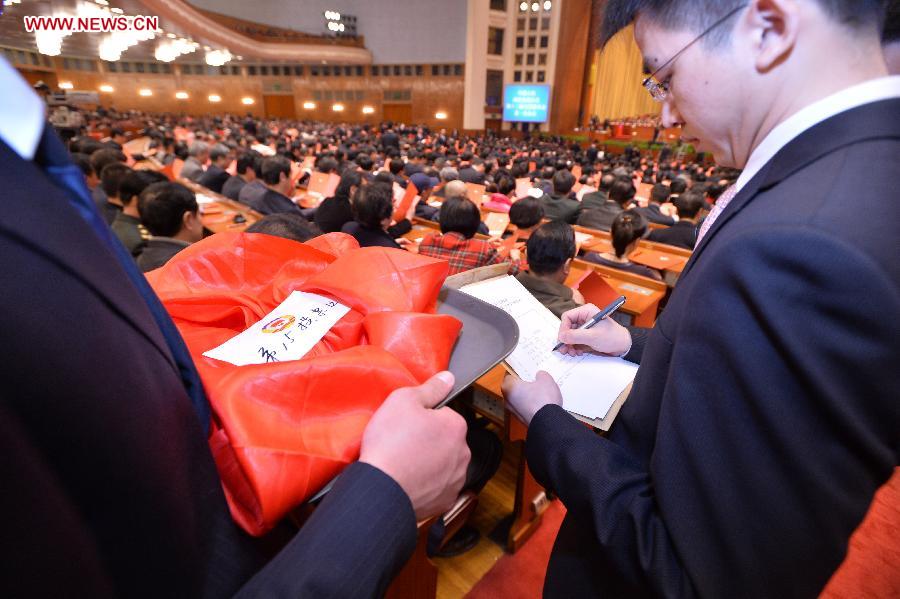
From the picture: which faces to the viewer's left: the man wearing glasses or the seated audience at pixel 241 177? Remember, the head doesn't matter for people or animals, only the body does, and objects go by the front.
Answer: the man wearing glasses

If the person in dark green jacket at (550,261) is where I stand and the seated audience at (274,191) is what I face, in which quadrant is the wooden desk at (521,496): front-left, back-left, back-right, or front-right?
back-left

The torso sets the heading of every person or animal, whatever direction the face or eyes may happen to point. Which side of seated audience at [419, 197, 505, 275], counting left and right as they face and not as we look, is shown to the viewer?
back

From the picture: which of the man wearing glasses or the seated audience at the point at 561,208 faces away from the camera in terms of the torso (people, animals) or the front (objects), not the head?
the seated audience

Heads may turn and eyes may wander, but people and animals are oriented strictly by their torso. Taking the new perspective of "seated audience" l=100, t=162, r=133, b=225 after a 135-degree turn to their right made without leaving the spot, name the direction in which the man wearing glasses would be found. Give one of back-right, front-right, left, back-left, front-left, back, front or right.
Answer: front

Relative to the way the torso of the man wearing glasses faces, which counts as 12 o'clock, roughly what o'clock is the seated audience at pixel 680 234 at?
The seated audience is roughly at 3 o'clock from the man wearing glasses.

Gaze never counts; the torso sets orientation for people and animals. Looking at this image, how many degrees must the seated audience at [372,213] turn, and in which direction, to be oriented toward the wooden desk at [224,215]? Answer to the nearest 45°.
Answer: approximately 90° to their left

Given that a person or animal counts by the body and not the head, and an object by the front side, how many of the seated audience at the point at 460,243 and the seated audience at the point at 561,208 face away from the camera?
2

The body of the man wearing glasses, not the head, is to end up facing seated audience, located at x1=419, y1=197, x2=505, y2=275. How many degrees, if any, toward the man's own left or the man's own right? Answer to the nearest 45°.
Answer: approximately 45° to the man's own right

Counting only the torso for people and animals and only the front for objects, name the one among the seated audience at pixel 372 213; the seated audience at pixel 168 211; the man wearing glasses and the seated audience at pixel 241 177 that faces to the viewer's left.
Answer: the man wearing glasses

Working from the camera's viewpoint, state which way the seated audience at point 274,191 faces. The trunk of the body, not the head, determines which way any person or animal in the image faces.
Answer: facing away from the viewer and to the right of the viewer

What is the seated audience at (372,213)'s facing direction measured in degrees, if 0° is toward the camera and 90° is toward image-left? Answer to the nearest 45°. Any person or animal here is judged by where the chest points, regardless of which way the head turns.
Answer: approximately 225°

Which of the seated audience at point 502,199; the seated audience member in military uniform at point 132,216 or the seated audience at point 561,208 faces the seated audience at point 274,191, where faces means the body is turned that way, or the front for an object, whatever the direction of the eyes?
the seated audience member in military uniform at point 132,216
